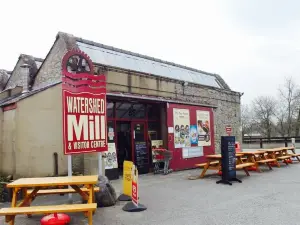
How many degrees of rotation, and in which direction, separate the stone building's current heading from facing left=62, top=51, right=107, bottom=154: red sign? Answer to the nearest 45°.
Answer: approximately 45° to its right

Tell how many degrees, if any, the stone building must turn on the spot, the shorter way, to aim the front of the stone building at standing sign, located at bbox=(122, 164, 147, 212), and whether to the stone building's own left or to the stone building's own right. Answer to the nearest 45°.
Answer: approximately 45° to the stone building's own right

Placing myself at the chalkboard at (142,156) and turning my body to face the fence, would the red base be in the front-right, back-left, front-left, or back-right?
back-right

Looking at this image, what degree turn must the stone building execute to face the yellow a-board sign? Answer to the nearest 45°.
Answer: approximately 45° to its right

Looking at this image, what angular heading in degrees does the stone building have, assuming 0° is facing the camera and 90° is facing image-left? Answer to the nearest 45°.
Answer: approximately 315°

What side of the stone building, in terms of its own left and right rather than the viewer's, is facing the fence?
left

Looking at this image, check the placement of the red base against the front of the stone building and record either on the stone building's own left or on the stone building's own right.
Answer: on the stone building's own right

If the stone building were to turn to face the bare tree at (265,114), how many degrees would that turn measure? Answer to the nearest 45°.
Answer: approximately 90° to its left

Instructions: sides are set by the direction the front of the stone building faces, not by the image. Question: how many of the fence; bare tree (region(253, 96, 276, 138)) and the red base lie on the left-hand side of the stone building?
2

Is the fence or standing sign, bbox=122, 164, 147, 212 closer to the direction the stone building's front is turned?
the standing sign
